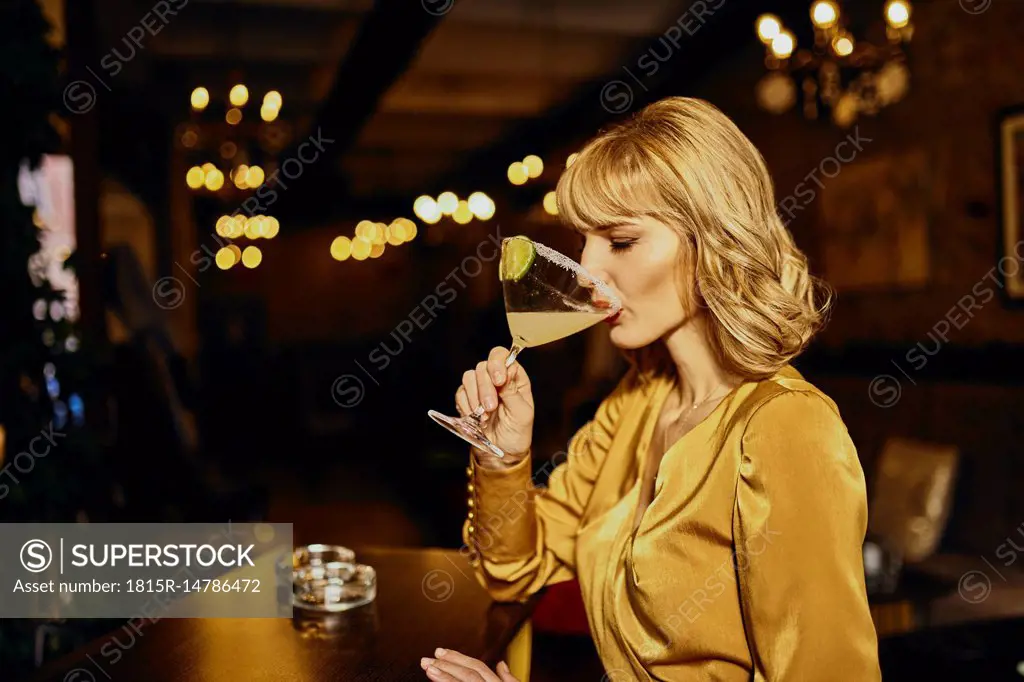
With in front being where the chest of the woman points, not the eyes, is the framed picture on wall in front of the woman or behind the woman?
behind

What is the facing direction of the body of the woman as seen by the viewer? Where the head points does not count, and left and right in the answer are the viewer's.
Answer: facing the viewer and to the left of the viewer

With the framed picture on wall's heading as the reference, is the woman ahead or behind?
ahead

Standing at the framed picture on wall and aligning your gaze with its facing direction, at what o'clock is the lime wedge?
The lime wedge is roughly at 11 o'clock from the framed picture on wall.

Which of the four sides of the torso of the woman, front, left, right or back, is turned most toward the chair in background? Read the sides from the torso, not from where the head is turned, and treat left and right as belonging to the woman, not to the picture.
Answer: back

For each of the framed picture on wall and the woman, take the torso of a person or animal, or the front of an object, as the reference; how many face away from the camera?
0

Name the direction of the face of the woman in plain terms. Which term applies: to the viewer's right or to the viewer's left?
to the viewer's left
